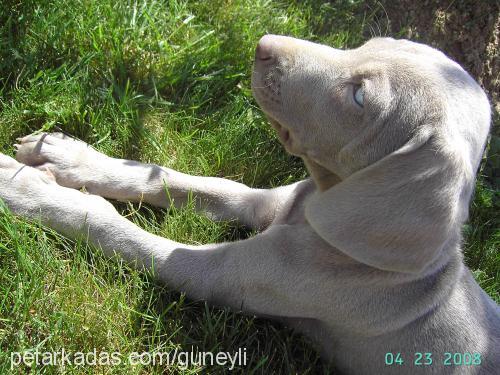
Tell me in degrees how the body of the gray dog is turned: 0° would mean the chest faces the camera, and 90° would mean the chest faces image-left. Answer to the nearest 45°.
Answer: approximately 90°
